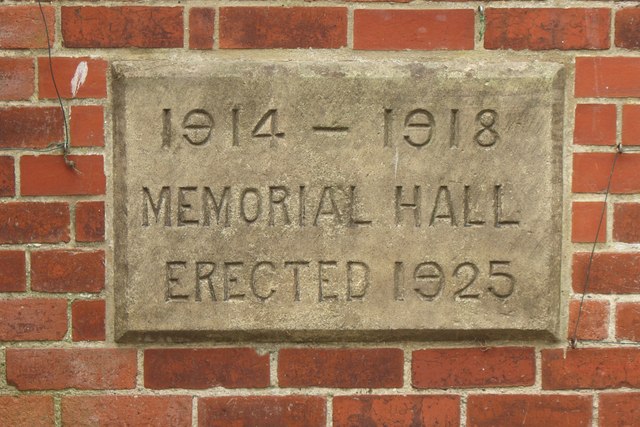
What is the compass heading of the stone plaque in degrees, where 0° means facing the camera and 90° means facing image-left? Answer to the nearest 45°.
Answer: approximately 0°

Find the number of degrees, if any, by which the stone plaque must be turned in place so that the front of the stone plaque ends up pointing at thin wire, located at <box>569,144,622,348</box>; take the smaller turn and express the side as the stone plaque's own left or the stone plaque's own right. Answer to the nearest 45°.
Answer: approximately 90° to the stone plaque's own left
